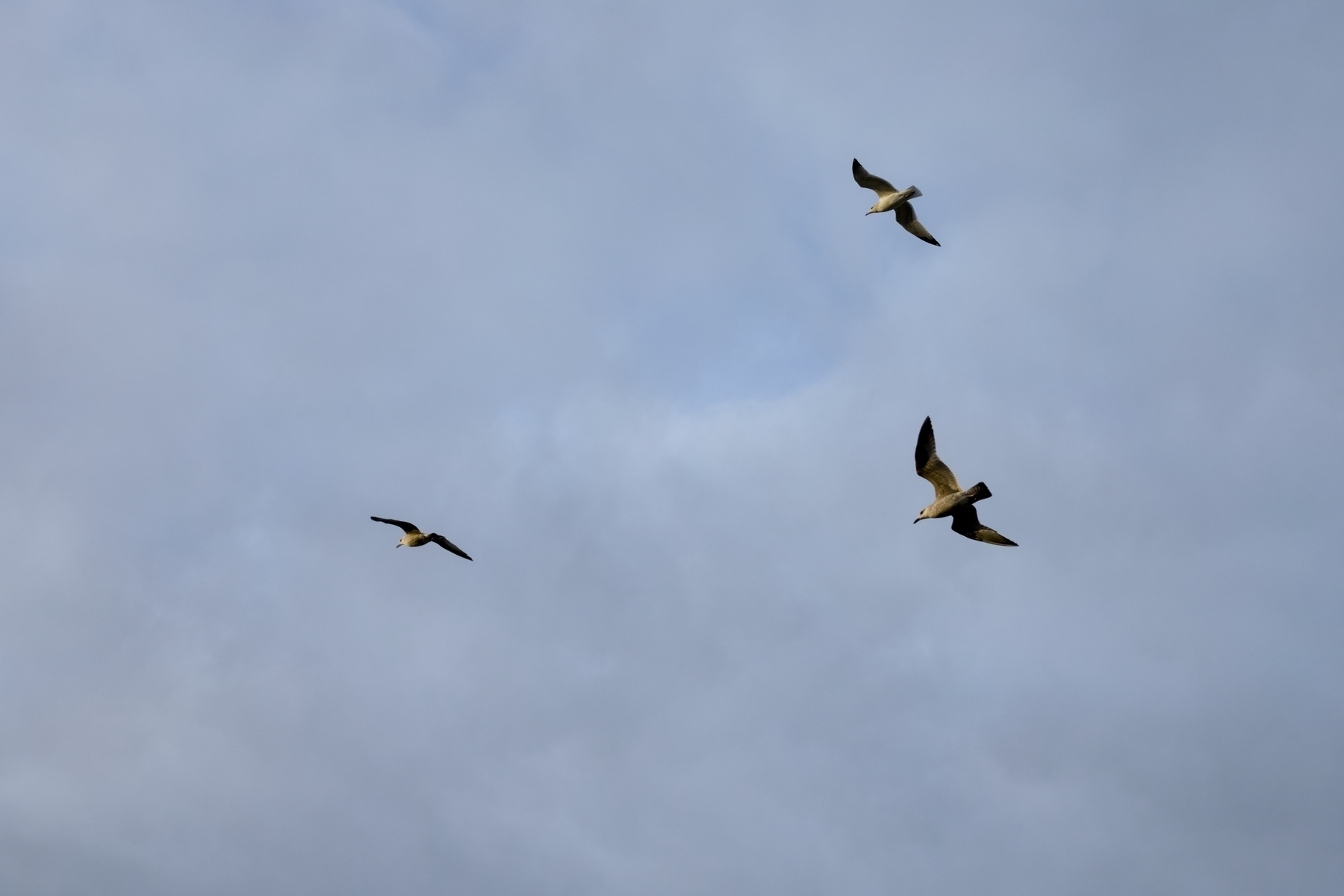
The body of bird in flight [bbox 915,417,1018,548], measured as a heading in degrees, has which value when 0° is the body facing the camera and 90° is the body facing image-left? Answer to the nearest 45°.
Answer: approximately 90°
